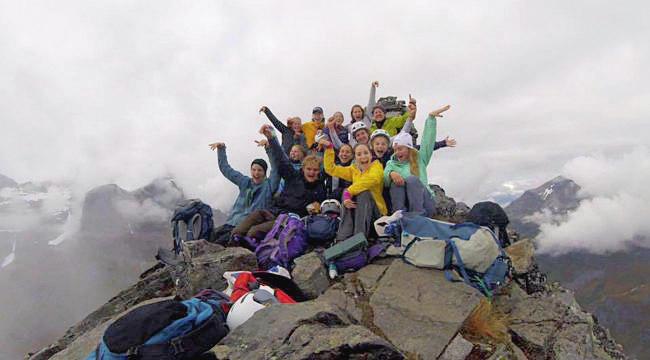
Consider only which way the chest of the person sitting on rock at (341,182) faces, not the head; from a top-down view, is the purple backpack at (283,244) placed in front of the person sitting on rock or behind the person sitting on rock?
in front

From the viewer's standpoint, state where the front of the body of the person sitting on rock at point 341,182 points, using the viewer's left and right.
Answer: facing the viewer

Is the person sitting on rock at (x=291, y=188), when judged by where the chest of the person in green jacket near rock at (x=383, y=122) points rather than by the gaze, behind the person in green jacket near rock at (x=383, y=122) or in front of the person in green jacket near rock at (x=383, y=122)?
in front

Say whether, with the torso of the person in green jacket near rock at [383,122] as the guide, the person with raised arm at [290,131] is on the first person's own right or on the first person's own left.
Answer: on the first person's own right

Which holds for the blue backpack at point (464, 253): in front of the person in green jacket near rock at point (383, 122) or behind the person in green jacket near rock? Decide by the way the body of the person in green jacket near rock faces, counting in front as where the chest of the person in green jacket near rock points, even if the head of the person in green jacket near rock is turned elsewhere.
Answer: in front

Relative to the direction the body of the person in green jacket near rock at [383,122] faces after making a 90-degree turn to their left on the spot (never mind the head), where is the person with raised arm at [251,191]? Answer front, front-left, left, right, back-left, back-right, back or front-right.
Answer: back-right

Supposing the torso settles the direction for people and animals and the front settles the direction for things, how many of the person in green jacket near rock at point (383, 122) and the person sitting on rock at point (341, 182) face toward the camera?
2

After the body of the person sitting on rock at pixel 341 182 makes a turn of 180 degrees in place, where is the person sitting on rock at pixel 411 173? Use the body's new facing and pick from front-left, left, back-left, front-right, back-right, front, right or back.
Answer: back-right

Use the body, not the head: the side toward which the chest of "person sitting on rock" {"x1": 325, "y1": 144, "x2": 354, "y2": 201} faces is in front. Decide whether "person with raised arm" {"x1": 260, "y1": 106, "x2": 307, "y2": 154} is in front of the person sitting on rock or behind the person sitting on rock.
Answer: behind

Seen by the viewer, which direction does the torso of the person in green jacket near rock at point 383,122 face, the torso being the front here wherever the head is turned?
toward the camera
